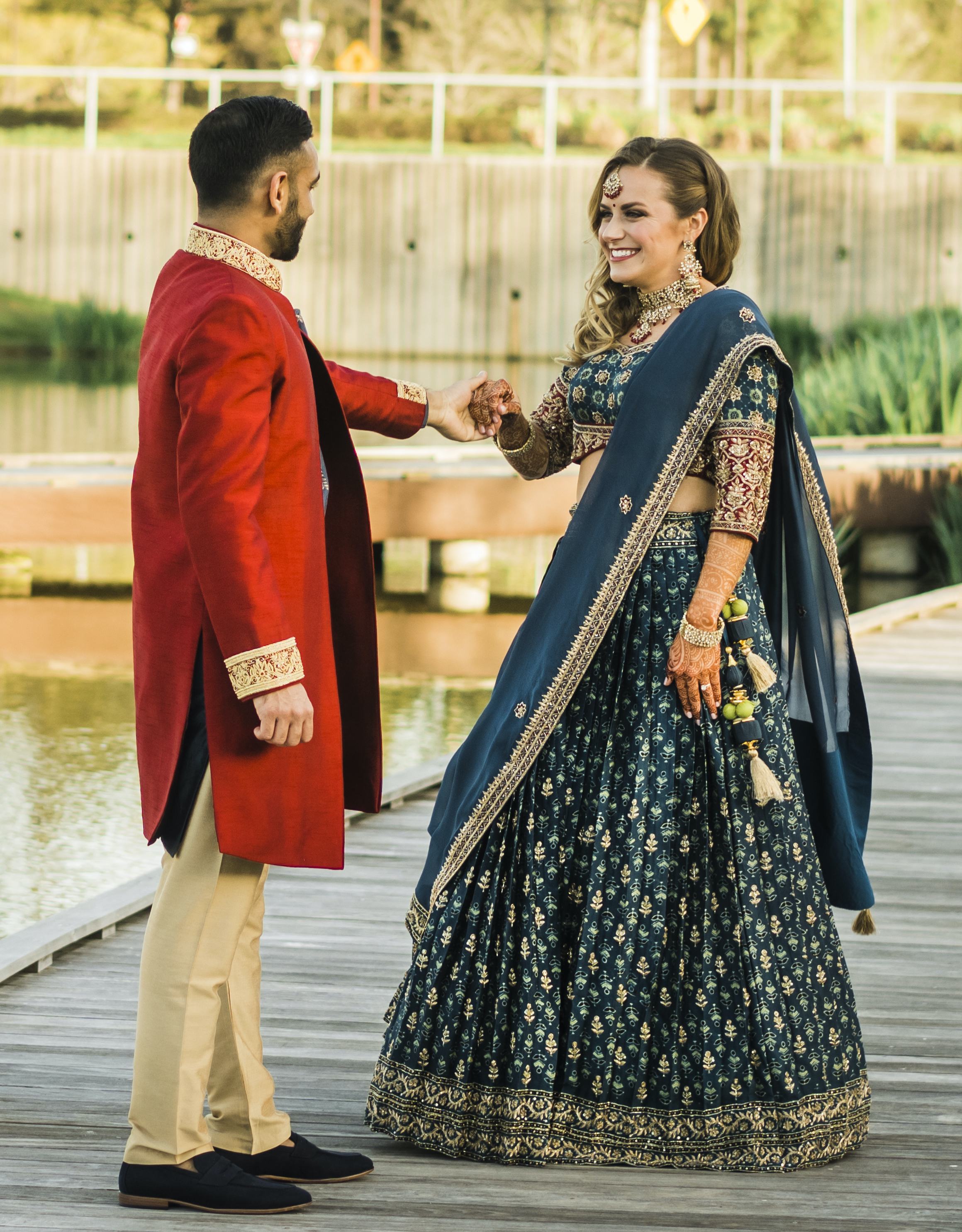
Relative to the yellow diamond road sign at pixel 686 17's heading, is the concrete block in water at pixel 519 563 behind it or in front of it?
in front

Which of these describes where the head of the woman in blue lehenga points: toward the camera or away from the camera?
toward the camera

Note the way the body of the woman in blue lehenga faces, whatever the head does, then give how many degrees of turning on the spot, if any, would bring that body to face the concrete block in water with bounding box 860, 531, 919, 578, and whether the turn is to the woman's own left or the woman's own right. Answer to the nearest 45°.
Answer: approximately 135° to the woman's own right

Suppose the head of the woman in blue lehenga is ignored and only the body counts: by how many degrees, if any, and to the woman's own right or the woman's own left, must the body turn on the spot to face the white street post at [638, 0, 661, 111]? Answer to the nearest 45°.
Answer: approximately 135° to the woman's own right

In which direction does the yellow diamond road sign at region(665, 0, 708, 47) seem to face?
toward the camera

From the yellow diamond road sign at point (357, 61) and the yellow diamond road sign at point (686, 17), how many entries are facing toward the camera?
2

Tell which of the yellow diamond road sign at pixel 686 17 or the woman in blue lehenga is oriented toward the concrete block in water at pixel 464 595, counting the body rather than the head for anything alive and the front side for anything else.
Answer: the yellow diamond road sign

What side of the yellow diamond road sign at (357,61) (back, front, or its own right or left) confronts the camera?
front

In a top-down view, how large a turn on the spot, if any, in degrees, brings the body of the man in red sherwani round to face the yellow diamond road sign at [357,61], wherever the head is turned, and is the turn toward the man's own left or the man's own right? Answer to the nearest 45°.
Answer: approximately 90° to the man's own left

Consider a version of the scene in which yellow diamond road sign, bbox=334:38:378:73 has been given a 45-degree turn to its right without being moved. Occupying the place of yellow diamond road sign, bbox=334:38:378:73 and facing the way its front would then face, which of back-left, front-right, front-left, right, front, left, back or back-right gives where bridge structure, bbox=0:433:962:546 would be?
front-left

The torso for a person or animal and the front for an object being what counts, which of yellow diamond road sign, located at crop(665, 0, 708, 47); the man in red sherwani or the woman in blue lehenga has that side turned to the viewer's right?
the man in red sherwani

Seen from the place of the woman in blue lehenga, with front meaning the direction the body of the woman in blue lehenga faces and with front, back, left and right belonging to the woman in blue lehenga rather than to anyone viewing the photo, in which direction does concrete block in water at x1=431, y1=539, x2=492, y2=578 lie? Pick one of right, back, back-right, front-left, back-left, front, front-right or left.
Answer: back-right

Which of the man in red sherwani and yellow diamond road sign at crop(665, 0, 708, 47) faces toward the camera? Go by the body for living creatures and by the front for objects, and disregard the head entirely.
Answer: the yellow diamond road sign

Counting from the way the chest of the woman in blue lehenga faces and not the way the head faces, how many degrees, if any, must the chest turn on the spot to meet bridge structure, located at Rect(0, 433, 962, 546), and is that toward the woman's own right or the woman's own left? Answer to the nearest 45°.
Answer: approximately 135° to the woman's own right

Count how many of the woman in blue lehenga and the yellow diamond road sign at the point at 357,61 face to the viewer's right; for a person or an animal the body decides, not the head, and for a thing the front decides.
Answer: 0

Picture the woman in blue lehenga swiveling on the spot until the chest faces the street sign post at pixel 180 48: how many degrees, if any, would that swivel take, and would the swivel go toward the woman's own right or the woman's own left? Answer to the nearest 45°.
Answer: approximately 135° to the woman's own right

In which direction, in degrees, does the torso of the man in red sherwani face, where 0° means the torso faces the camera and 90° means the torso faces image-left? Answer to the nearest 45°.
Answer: approximately 270°

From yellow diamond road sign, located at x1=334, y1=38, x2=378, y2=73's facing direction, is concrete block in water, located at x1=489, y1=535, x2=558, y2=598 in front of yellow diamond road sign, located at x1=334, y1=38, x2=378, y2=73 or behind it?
in front

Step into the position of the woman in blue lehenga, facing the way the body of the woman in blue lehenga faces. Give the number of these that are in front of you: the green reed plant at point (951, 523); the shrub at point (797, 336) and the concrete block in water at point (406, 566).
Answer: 0
